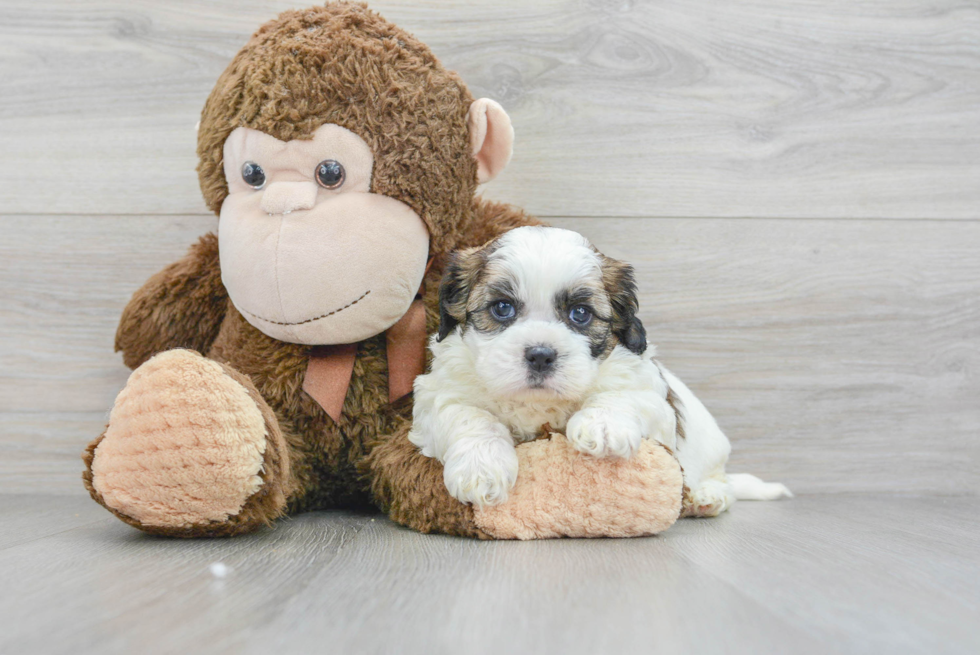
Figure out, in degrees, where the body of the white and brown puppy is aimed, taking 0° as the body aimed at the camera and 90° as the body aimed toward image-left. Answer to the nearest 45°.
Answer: approximately 45°
